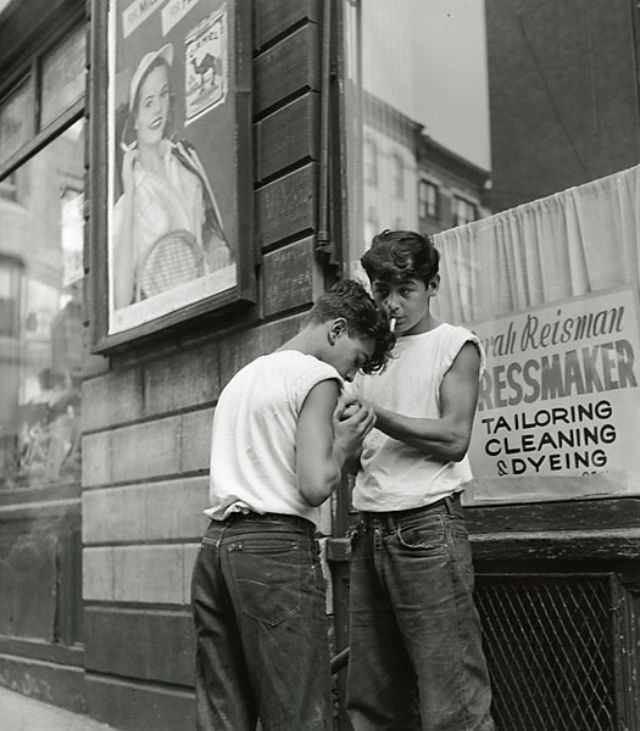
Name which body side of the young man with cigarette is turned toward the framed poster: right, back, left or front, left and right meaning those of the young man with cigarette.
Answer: right

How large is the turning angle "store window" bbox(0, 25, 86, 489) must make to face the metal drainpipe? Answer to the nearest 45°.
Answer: approximately 45° to its left

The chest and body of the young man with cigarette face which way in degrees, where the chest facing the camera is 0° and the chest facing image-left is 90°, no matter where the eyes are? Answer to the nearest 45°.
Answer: approximately 45°

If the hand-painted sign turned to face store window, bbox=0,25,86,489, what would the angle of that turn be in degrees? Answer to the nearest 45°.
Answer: approximately 90° to its right

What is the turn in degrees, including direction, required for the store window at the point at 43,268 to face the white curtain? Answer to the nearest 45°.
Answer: approximately 90° to its left

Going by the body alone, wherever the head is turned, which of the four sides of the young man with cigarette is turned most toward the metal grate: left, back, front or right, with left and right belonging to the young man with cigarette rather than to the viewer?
back

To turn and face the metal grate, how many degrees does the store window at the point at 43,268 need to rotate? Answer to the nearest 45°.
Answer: approximately 45° to its left

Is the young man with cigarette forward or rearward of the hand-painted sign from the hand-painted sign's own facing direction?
forward
